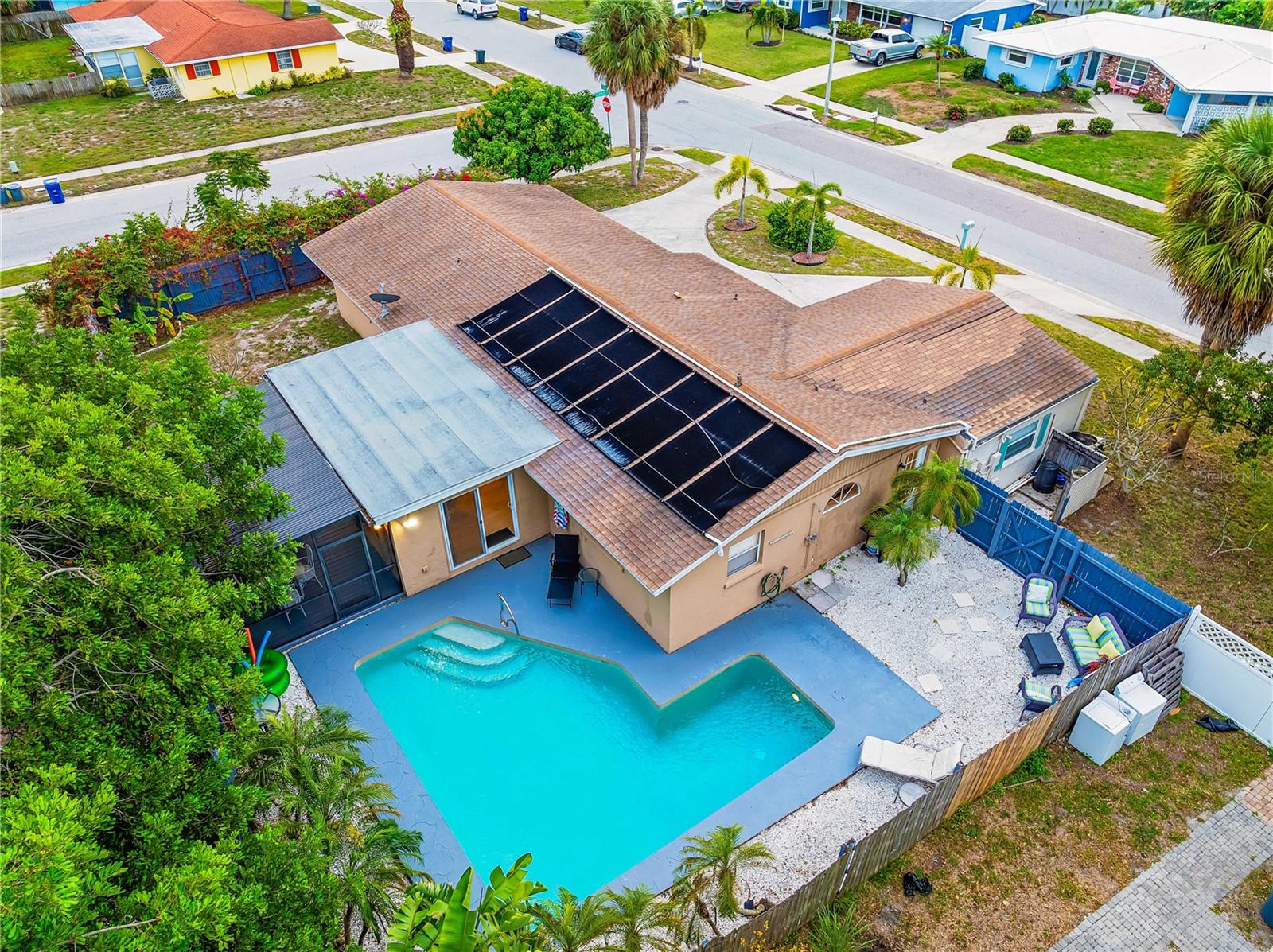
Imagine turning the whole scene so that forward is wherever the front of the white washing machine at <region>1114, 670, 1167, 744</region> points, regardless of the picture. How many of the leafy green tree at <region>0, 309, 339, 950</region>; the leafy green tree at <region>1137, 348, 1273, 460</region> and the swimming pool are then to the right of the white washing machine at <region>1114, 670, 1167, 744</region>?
2

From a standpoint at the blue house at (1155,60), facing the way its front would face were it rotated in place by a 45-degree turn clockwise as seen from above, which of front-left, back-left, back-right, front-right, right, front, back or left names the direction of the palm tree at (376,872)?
left

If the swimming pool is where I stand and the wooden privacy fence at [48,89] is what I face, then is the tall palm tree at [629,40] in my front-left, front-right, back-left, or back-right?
front-right

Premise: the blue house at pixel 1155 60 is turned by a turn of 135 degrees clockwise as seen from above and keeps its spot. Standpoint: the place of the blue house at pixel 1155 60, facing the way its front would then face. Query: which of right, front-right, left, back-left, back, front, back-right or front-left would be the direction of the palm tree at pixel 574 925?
back

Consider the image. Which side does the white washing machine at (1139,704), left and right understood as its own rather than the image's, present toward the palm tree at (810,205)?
back

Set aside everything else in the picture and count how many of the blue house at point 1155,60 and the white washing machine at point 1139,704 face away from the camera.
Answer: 0

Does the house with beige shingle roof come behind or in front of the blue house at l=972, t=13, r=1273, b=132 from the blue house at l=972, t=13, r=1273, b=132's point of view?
in front

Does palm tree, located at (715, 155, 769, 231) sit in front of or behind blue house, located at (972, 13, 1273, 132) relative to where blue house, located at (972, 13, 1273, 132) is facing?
in front

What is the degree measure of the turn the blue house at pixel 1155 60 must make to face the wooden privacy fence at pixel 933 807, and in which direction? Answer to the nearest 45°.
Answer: approximately 45° to its left

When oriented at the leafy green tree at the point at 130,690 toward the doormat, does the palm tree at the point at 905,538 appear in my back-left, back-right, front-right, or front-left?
front-right

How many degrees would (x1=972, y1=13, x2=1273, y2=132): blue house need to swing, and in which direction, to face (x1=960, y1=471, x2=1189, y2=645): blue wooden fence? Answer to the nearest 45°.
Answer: approximately 45° to its left

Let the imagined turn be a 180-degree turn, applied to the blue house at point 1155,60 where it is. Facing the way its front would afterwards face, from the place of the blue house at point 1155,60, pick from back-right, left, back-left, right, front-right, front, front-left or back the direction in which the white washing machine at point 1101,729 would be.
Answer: back-right

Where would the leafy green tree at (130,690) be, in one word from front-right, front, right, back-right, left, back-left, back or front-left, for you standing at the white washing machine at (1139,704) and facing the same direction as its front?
right

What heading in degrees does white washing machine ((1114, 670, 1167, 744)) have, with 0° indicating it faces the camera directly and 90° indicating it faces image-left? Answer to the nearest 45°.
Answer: approximately 315°

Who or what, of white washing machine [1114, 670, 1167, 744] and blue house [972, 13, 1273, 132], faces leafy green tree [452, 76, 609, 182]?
the blue house

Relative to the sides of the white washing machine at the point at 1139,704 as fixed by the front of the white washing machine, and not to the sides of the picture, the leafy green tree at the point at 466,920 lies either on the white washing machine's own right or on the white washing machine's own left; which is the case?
on the white washing machine's own right

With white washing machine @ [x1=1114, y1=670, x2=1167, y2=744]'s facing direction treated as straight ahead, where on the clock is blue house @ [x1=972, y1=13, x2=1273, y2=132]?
The blue house is roughly at 7 o'clock from the white washing machine.

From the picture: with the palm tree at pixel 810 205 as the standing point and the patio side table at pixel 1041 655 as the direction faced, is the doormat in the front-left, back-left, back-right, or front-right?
front-right

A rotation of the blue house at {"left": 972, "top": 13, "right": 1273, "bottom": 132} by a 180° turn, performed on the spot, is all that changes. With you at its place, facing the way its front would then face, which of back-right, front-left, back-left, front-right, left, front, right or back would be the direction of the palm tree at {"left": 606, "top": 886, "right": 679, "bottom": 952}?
back-right

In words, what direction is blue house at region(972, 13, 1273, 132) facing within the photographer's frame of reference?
facing the viewer and to the left of the viewer

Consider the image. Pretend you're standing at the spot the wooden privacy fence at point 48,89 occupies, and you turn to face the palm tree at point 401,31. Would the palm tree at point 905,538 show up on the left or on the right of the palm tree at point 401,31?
right
